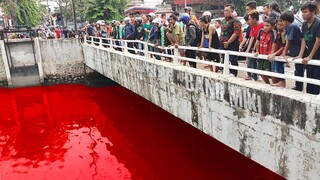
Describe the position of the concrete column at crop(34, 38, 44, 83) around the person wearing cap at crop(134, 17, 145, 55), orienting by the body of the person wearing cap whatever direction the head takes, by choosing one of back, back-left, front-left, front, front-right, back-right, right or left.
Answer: right

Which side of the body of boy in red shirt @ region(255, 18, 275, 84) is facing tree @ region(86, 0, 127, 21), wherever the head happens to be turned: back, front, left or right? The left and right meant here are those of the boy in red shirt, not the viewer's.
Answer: right

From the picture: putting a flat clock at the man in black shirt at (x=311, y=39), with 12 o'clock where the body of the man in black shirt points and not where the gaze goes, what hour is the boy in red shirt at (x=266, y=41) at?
The boy in red shirt is roughly at 3 o'clock from the man in black shirt.

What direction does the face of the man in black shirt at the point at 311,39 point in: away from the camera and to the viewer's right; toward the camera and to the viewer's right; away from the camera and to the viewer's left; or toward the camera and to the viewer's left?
toward the camera and to the viewer's left

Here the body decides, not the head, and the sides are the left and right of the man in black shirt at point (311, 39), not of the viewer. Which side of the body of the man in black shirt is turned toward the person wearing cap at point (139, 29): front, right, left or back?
right

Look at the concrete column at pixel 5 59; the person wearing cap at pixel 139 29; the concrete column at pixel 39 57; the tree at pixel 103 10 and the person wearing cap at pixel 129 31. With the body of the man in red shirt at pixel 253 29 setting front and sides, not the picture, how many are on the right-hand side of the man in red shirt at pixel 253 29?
5

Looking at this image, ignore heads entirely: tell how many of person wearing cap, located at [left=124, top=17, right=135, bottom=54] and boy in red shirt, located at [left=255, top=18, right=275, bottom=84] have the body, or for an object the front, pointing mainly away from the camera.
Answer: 0

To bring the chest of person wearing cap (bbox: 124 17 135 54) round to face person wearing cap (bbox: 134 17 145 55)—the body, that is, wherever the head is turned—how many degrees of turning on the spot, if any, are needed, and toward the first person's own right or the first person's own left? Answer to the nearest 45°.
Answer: approximately 90° to the first person's own left

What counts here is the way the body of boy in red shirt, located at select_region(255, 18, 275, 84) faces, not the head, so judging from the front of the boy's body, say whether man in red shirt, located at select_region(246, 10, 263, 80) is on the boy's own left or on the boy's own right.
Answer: on the boy's own right

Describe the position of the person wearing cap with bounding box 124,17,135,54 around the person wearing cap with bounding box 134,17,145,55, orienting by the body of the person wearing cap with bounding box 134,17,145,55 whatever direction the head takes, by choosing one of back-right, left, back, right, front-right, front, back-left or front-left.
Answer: right

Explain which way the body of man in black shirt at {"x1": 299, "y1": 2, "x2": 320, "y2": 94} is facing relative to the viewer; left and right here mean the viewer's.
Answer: facing the viewer and to the left of the viewer
